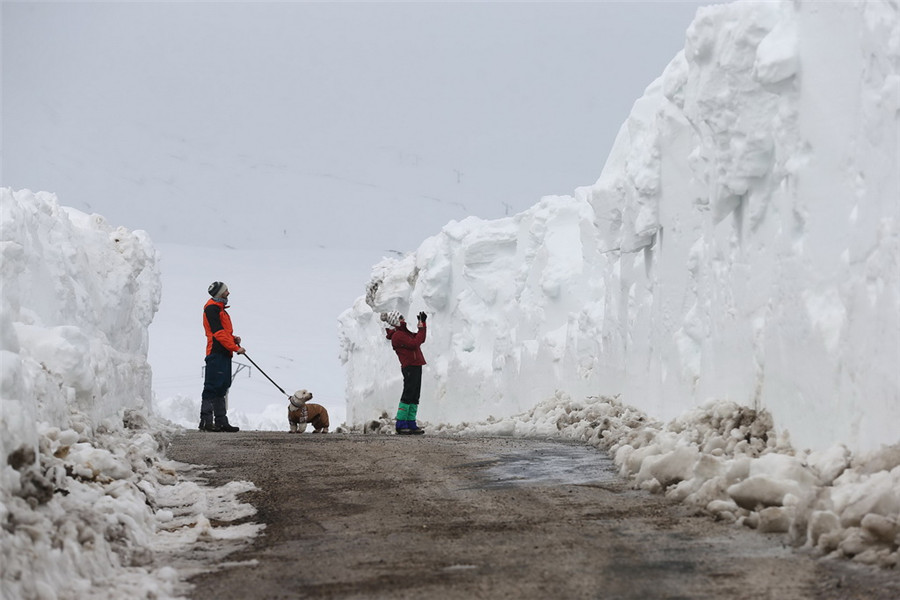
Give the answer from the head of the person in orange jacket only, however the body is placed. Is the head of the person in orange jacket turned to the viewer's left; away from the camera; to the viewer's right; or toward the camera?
to the viewer's right

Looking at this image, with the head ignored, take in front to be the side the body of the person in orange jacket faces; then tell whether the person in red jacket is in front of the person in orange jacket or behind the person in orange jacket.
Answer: in front

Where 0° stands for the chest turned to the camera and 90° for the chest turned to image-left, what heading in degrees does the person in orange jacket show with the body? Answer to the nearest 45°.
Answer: approximately 270°

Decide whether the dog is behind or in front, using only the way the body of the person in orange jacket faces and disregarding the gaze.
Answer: in front
